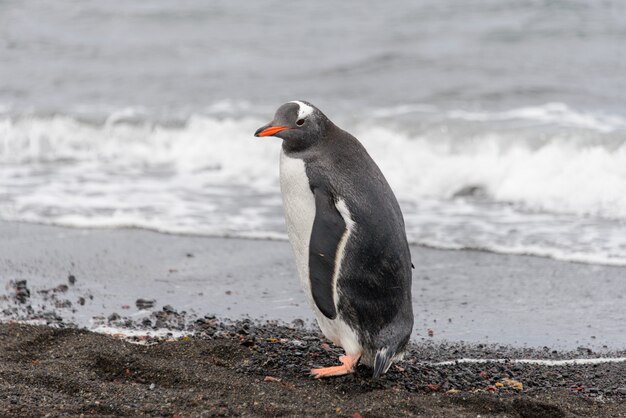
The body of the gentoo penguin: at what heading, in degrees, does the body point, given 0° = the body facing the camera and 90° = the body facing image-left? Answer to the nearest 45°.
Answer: approximately 90°

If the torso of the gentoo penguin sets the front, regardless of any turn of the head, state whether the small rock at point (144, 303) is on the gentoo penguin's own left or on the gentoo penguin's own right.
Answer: on the gentoo penguin's own right

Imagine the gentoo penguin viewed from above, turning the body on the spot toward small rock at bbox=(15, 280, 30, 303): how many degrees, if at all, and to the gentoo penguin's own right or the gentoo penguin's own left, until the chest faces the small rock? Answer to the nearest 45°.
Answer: approximately 45° to the gentoo penguin's own right
